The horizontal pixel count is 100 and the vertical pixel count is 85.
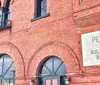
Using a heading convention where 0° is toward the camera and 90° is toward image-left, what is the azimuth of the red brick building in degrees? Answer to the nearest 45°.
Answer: approximately 45°

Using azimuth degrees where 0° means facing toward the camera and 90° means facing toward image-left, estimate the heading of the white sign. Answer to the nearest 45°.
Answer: approximately 45°
